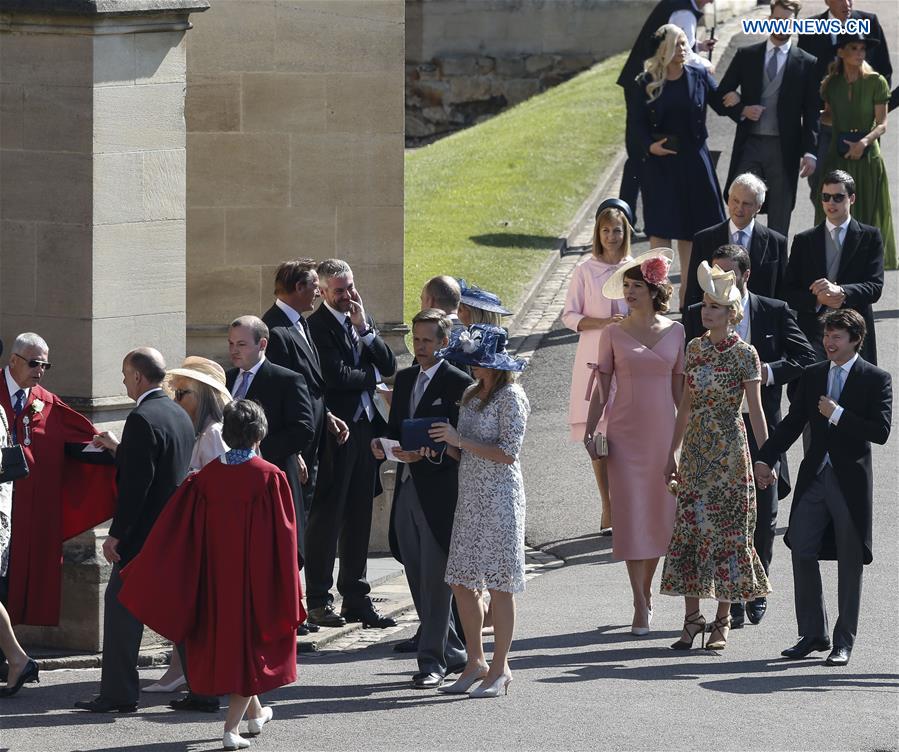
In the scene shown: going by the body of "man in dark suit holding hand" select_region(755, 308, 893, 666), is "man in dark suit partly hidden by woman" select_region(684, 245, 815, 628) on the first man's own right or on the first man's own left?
on the first man's own right

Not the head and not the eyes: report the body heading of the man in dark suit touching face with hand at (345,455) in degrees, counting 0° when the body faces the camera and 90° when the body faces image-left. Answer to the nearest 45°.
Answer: approximately 315°

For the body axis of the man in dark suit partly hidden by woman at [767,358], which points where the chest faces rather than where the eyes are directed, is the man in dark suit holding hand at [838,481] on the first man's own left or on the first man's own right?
on the first man's own left

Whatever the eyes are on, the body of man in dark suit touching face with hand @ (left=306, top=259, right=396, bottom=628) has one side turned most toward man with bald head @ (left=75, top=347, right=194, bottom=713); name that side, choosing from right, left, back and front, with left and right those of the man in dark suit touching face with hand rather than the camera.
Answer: right

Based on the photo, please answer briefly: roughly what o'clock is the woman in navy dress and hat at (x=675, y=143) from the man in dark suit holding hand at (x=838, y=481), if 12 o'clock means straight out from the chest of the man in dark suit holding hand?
The woman in navy dress and hat is roughly at 4 o'clock from the man in dark suit holding hand.

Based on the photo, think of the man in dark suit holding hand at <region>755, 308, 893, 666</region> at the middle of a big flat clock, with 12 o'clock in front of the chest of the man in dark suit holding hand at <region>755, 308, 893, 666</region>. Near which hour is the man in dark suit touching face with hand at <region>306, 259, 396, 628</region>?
the man in dark suit touching face with hand at <region>306, 259, 396, 628</region> is roughly at 2 o'clock from the man in dark suit holding hand at <region>755, 308, 893, 666</region>.

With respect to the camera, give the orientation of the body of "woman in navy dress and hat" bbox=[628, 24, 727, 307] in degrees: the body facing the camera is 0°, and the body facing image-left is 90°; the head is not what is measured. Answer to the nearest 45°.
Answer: approximately 0°

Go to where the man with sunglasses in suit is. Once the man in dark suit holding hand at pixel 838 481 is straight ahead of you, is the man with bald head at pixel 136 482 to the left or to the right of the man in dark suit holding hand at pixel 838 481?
right

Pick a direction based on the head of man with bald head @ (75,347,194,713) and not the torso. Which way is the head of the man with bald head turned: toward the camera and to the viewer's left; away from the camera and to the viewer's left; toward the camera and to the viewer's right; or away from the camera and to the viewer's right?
away from the camera and to the viewer's left
